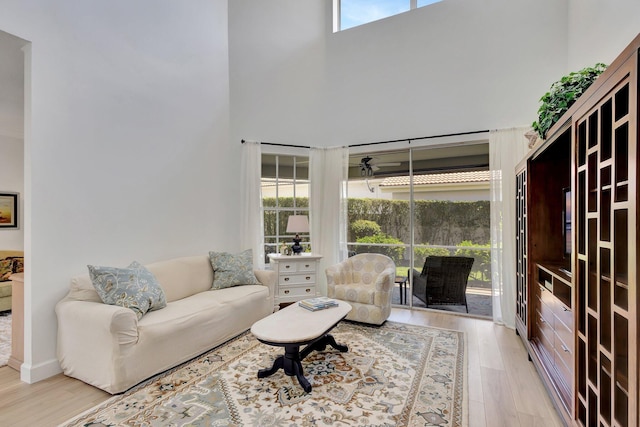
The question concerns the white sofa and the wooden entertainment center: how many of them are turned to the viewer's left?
1

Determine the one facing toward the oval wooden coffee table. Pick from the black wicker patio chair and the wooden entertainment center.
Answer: the wooden entertainment center

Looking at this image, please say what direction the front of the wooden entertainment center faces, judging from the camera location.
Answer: facing to the left of the viewer

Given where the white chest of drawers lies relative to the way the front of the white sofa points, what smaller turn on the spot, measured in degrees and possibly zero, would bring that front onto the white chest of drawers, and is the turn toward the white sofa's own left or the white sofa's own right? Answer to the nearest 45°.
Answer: approximately 90° to the white sofa's own left

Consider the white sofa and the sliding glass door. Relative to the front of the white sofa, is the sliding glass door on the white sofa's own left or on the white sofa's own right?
on the white sofa's own left

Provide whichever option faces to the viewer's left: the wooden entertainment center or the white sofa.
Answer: the wooden entertainment center

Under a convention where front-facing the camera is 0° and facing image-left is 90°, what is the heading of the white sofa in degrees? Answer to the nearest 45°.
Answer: approximately 315°

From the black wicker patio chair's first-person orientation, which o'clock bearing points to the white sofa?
The white sofa is roughly at 9 o'clock from the black wicker patio chair.

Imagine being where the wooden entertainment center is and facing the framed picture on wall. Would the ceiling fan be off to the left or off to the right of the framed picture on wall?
right

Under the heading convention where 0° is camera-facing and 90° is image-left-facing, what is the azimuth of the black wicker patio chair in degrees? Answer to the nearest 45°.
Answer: approximately 135°
